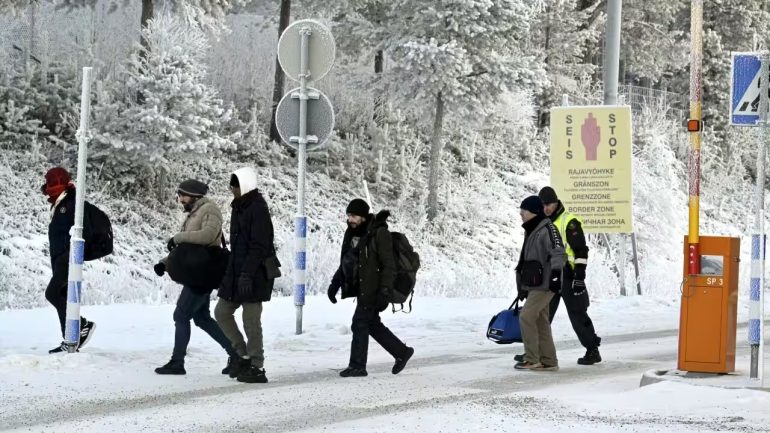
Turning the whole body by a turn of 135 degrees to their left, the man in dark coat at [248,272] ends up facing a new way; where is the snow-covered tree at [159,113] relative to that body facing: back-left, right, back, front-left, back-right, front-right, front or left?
back-left

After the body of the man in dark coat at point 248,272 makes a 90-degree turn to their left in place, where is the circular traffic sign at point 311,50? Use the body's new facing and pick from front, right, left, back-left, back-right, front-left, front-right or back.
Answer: back

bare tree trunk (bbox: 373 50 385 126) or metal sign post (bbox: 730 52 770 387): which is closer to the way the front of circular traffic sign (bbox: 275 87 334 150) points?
the bare tree trunk

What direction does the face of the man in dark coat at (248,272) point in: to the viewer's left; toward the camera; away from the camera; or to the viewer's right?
to the viewer's left

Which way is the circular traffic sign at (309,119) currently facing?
away from the camera

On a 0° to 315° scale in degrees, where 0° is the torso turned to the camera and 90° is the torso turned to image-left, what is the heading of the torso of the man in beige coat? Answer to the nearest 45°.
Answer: approximately 90°

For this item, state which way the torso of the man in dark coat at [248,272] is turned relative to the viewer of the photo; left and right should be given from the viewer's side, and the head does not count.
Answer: facing to the left of the viewer

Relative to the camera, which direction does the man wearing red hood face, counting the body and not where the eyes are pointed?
to the viewer's left

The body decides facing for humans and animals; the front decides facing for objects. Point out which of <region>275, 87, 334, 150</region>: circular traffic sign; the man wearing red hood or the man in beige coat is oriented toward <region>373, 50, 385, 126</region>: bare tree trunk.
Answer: the circular traffic sign

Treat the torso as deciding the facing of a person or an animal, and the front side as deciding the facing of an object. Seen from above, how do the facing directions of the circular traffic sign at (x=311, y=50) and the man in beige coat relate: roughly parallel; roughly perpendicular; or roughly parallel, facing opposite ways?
roughly perpendicular

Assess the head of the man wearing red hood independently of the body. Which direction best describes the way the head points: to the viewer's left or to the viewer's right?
to the viewer's left

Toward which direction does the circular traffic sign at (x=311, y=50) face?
away from the camera

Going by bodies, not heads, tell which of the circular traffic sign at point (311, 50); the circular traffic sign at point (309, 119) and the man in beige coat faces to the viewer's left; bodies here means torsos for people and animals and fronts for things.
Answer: the man in beige coat
